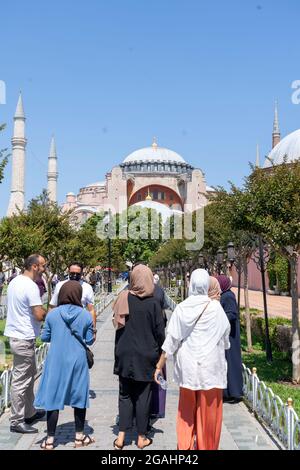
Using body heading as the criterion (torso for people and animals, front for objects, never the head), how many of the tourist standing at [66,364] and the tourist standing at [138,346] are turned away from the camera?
2

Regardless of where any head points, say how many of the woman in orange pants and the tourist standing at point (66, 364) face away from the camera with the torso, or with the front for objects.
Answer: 2

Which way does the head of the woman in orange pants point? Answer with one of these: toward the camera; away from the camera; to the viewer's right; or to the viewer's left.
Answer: away from the camera

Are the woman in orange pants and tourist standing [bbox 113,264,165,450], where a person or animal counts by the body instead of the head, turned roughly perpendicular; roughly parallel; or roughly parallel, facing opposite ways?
roughly parallel

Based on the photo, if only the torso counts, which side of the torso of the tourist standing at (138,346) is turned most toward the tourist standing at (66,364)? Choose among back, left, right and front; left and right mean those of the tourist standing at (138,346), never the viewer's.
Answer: left

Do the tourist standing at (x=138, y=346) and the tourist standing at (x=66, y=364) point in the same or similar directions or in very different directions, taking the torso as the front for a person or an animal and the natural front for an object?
same or similar directions

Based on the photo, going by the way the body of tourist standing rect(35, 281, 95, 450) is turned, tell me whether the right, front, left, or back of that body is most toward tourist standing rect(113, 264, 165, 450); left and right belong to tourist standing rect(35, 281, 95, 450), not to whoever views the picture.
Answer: right

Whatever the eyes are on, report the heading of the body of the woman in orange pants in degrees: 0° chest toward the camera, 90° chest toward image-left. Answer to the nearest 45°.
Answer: approximately 180°

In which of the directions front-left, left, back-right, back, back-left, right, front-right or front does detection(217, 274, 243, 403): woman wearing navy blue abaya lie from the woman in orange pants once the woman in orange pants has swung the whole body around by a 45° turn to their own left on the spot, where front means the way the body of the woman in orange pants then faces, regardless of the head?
front-right

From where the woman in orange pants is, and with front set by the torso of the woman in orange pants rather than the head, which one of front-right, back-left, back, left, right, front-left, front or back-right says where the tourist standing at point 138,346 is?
front-left

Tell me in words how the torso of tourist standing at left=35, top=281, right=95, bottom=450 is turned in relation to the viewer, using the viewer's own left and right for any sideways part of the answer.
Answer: facing away from the viewer

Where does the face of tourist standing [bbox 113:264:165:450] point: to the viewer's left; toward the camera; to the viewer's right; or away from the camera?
away from the camera

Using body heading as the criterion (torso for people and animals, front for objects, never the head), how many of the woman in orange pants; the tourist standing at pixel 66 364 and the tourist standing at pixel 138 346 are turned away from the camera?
3

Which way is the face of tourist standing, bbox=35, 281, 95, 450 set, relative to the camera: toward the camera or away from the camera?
away from the camera

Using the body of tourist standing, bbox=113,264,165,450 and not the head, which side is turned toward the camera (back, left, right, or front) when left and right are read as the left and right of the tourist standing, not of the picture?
back
